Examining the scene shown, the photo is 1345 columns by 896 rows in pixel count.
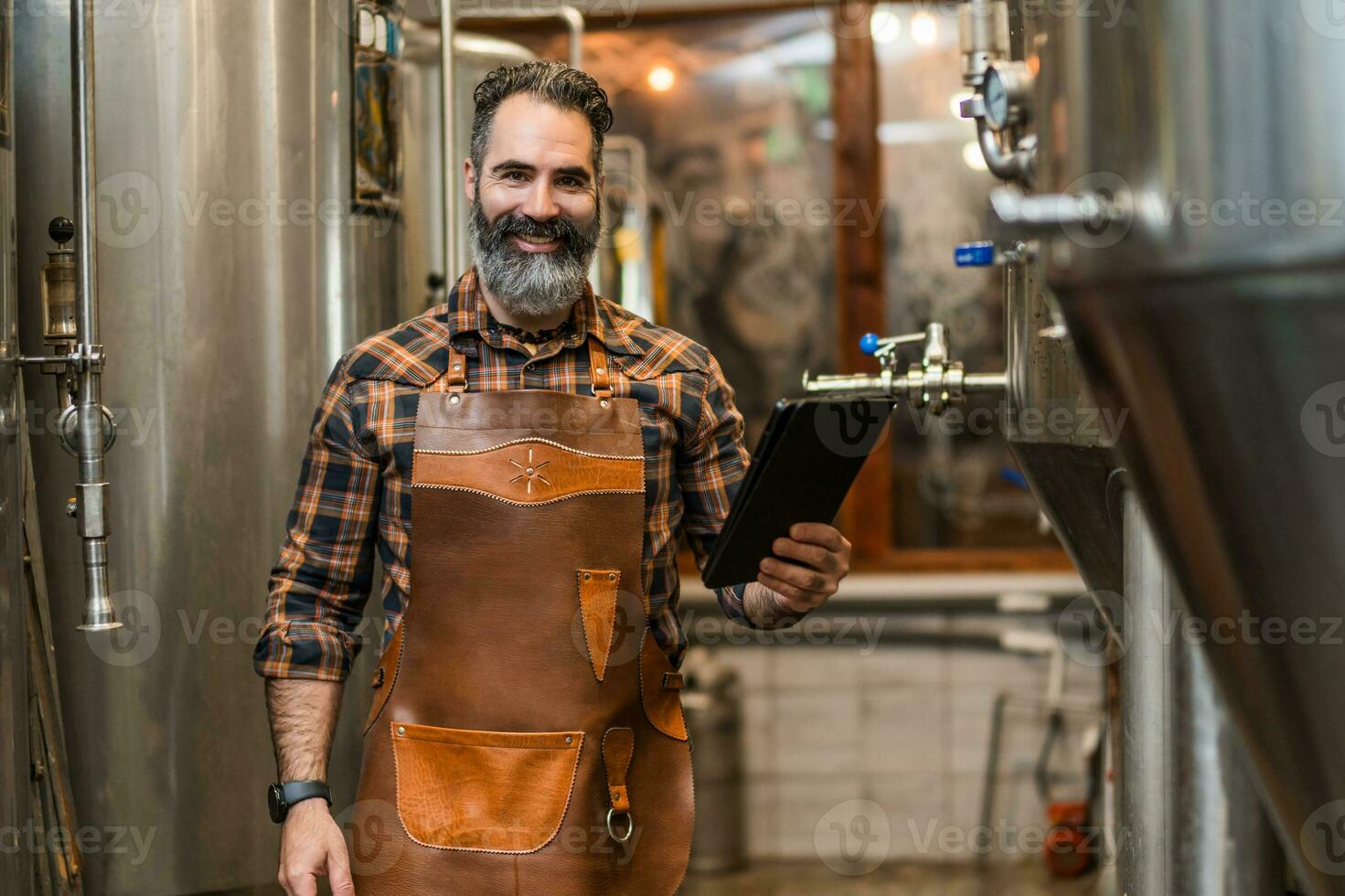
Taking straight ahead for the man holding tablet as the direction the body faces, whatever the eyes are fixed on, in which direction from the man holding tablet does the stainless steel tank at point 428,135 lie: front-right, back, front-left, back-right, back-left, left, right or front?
back

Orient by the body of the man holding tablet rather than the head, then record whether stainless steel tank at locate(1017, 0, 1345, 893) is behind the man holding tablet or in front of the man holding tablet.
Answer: in front

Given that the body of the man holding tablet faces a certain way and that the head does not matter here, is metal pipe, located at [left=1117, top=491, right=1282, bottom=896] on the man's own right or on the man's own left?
on the man's own left

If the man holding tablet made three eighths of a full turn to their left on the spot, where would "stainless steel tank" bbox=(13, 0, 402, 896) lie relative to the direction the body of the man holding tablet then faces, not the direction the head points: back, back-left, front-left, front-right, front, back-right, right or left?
left

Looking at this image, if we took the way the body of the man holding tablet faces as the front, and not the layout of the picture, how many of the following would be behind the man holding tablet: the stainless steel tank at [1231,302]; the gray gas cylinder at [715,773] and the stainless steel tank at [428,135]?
2

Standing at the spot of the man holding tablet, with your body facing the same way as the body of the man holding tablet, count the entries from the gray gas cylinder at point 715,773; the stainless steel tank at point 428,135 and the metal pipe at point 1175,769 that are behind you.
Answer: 2

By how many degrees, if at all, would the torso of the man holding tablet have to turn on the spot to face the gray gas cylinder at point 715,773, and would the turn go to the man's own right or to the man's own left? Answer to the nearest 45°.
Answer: approximately 180°

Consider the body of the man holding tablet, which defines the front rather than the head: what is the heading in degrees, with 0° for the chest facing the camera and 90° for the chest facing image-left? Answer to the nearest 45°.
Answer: approximately 0°
